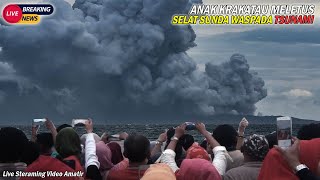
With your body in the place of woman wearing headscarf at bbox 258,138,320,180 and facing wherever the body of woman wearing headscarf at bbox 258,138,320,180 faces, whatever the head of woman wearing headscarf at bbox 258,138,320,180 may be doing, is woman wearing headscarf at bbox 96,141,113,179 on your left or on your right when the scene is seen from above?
on your left

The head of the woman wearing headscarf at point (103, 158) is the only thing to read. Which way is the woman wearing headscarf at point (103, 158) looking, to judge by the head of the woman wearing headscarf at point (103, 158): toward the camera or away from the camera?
away from the camera

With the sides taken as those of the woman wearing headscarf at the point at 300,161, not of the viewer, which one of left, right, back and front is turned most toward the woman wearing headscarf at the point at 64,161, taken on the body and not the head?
left

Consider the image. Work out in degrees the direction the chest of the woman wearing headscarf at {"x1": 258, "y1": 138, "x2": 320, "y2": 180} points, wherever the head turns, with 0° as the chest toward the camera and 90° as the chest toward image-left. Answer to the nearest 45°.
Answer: approximately 180°

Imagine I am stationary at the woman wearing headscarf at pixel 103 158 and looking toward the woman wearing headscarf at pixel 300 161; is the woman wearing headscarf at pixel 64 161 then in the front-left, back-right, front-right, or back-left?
front-right

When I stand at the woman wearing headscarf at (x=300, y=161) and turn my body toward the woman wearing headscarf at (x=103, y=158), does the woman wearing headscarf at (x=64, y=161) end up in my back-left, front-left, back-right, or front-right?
front-left

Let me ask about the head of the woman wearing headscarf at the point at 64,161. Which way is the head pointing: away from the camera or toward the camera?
away from the camera
